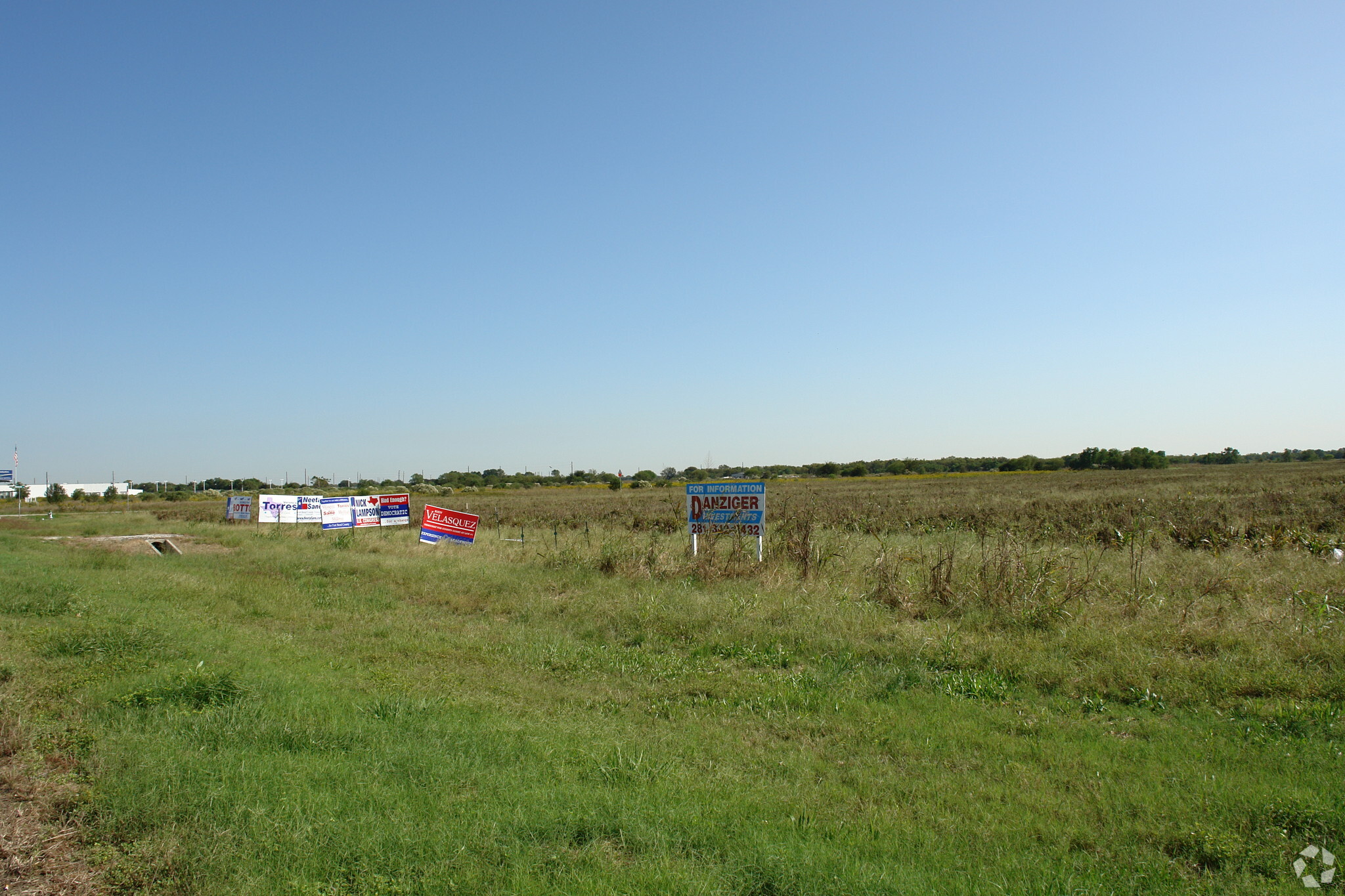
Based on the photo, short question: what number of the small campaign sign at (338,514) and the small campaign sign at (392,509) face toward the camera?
2

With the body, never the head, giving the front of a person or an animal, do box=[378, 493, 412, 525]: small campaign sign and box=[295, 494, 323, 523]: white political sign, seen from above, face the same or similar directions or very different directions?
same or similar directions

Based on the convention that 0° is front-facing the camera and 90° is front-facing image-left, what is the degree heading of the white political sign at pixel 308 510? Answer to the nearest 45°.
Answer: approximately 0°

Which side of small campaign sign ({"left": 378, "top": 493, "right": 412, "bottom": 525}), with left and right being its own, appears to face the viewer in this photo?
front

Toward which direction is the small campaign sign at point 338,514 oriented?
toward the camera

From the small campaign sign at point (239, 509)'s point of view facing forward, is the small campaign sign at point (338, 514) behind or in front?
in front

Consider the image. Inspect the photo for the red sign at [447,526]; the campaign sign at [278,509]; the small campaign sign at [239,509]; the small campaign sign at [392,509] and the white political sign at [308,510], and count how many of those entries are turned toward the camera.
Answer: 5

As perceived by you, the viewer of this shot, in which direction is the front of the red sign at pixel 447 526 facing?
facing the viewer

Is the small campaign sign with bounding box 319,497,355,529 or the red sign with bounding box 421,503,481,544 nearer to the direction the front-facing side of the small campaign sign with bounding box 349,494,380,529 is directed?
the red sign

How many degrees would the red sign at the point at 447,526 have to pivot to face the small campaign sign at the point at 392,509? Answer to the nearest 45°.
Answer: approximately 180°

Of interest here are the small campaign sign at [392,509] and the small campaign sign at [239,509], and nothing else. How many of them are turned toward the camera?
2

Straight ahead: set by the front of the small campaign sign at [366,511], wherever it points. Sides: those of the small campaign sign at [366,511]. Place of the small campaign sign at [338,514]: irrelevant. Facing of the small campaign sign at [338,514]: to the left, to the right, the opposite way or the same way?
the same way
